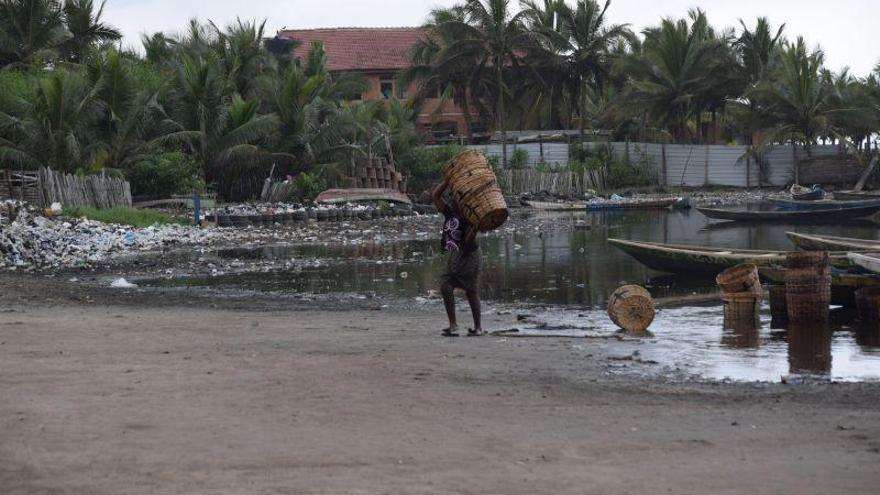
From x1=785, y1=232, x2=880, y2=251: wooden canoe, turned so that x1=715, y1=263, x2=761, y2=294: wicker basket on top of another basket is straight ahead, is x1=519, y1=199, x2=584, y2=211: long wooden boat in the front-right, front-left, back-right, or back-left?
back-right

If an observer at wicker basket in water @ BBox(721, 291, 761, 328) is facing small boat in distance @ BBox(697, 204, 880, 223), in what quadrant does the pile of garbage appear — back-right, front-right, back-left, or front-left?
front-left

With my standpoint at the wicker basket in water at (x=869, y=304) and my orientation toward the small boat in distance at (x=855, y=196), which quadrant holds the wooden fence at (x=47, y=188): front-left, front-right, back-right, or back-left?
front-left
